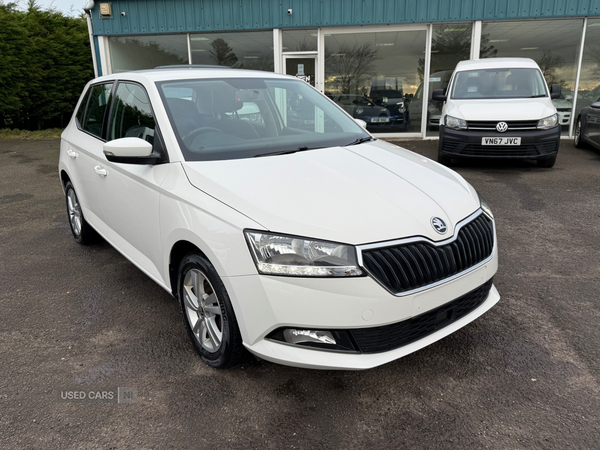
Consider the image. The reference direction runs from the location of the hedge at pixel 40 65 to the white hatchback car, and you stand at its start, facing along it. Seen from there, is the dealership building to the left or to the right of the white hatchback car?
left

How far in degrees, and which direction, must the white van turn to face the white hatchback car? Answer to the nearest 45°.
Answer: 0° — it already faces it

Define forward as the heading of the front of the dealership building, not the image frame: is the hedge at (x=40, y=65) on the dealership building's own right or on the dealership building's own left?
on the dealership building's own right

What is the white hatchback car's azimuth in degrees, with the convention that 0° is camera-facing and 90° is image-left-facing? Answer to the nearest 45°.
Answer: approximately 315°

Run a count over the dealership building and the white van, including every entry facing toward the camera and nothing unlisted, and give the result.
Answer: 2

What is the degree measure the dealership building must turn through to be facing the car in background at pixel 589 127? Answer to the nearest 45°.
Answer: approximately 45° to its left

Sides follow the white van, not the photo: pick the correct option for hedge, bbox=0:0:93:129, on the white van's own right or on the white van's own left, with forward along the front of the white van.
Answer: on the white van's own right

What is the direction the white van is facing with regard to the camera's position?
facing the viewer

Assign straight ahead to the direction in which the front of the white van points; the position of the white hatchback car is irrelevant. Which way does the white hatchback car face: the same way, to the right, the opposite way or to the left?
to the left

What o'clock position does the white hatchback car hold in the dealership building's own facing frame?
The white hatchback car is roughly at 12 o'clock from the dealership building.

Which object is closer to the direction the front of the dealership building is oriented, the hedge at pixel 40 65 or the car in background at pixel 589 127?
the car in background

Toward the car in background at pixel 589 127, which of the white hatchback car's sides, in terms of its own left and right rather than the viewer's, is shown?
left

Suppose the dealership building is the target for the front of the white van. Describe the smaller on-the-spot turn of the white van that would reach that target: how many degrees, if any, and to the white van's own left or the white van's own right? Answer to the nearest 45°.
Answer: approximately 135° to the white van's own right

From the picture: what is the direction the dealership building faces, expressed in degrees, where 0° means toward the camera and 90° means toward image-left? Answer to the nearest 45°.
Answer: approximately 0°

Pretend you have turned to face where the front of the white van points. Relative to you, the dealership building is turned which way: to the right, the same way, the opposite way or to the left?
the same way

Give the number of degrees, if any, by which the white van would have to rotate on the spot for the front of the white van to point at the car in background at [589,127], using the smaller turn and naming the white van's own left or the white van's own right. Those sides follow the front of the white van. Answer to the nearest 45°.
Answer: approximately 135° to the white van's own left
